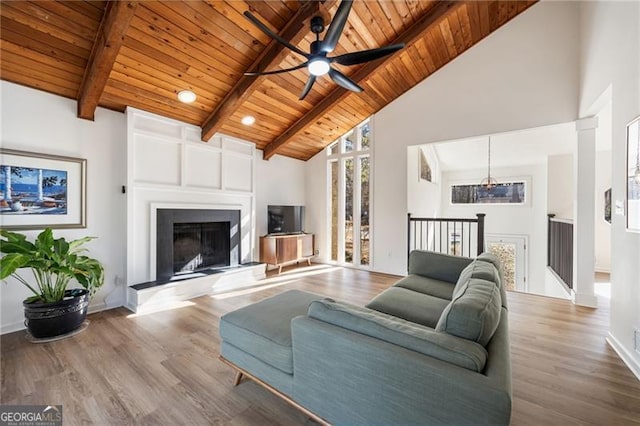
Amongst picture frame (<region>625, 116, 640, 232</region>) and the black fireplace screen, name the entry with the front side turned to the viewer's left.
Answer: the picture frame

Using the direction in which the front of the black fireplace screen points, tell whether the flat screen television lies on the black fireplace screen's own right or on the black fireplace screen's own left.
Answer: on the black fireplace screen's own left

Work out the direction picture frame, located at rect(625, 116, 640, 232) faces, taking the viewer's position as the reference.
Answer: facing to the left of the viewer

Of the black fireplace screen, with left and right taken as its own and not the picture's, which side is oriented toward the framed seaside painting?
right

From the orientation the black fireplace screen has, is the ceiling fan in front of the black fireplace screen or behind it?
in front

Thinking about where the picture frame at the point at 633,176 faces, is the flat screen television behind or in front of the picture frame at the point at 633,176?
in front

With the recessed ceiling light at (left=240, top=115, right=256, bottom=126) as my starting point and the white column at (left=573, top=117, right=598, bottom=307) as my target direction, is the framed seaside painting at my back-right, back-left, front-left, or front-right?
back-right

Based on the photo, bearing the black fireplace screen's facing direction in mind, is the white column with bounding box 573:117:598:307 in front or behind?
in front

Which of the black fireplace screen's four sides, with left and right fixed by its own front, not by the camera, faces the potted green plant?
right

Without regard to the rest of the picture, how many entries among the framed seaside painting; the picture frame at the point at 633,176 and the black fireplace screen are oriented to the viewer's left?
1

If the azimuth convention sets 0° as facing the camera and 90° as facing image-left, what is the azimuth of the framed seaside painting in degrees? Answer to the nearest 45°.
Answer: approximately 315°

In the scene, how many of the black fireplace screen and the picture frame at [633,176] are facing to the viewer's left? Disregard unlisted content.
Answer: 1
